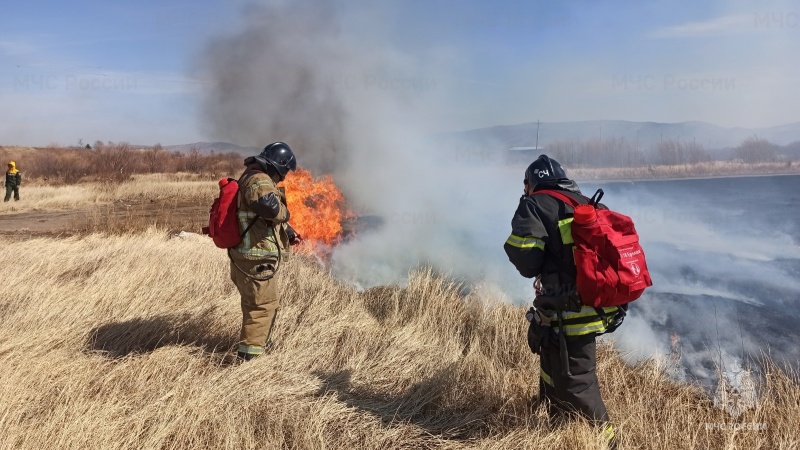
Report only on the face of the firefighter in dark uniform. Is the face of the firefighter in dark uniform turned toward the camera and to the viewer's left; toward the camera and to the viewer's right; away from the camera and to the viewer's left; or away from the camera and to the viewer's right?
away from the camera and to the viewer's left

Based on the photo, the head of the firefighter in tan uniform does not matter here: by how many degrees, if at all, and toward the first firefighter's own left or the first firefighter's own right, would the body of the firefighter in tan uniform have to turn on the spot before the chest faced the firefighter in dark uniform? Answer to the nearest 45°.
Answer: approximately 45° to the first firefighter's own right

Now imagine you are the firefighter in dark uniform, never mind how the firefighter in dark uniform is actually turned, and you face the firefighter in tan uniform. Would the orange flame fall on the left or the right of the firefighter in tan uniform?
right

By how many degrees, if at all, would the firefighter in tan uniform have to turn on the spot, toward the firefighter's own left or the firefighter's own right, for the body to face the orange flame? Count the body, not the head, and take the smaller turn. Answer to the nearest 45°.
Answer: approximately 90° to the firefighter's own left

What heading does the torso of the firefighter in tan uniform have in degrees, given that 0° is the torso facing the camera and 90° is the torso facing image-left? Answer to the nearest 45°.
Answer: approximately 270°
